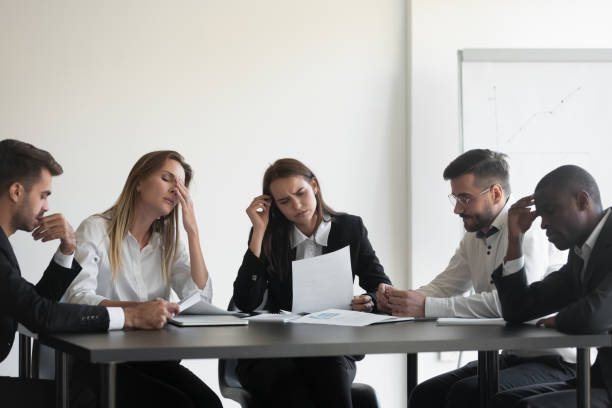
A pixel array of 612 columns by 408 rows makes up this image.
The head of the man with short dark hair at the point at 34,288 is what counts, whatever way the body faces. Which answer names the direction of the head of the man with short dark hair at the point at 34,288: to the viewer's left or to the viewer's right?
to the viewer's right

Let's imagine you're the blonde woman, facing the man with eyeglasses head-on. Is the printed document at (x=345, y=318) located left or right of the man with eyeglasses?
right

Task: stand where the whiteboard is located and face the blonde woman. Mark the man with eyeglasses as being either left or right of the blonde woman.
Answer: left

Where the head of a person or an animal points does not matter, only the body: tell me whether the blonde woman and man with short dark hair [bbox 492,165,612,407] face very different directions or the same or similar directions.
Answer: very different directions

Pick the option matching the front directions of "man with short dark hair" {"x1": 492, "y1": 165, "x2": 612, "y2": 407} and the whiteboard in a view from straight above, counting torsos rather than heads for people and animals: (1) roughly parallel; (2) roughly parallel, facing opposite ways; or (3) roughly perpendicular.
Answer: roughly perpendicular

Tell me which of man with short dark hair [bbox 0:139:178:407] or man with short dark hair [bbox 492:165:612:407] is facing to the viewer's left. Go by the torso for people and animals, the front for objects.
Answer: man with short dark hair [bbox 492:165:612:407]

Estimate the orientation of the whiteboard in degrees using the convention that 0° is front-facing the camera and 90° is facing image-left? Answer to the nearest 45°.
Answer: approximately 0°

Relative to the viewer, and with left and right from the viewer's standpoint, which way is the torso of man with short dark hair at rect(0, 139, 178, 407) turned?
facing to the right of the viewer
